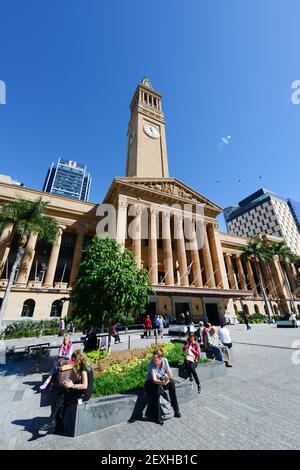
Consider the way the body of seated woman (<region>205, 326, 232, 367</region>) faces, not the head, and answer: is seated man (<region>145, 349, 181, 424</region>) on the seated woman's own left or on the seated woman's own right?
on the seated woman's own right

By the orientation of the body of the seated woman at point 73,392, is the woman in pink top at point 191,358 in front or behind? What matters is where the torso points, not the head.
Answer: behind

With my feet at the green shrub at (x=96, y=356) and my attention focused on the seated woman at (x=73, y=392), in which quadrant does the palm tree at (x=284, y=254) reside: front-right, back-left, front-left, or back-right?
back-left

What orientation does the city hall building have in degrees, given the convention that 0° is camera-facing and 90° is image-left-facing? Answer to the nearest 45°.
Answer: approximately 315°

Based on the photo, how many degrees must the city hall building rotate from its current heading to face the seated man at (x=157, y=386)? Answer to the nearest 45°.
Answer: approximately 45° to its right
